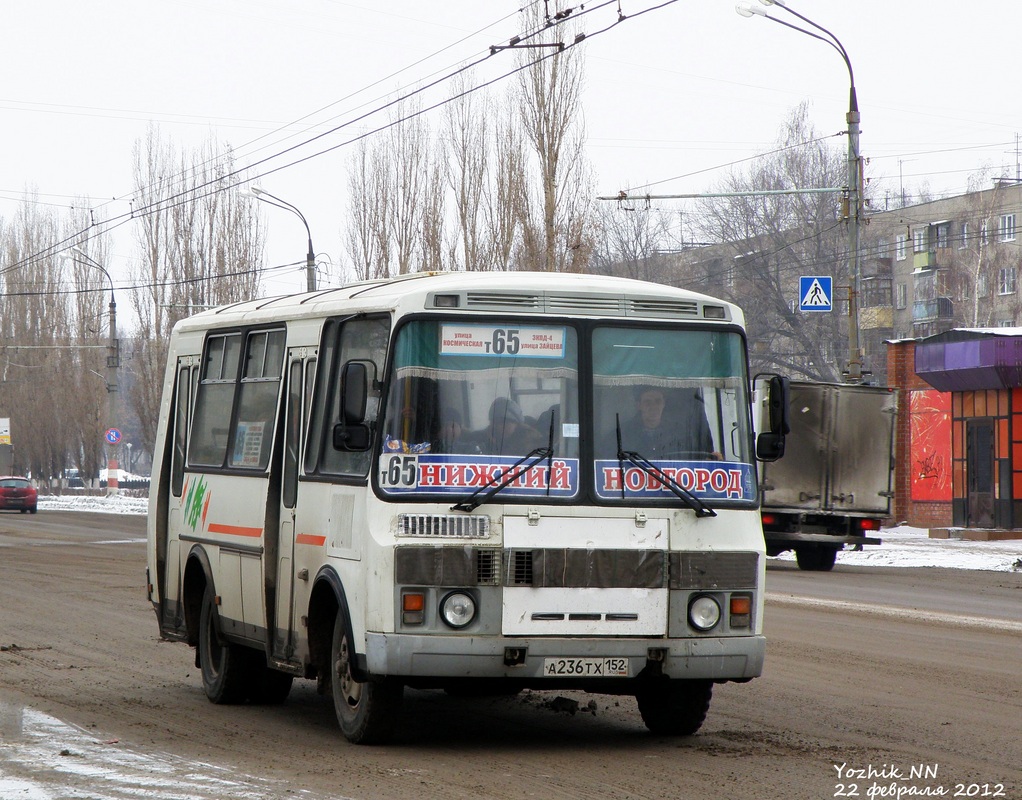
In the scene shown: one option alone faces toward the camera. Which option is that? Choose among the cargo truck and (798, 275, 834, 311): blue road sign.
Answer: the blue road sign

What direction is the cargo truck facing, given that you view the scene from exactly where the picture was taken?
facing away from the viewer

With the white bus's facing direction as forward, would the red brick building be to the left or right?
on its left

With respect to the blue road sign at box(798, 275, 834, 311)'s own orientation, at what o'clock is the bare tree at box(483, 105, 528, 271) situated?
The bare tree is roughly at 5 o'clock from the blue road sign.

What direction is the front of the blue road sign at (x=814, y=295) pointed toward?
toward the camera

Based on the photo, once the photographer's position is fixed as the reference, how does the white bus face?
facing the viewer and to the right of the viewer

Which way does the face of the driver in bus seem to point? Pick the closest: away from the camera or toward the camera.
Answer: toward the camera

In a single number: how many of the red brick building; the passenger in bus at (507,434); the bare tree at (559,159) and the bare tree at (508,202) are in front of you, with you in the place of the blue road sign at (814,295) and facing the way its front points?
1

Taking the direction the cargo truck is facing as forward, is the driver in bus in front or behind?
behind

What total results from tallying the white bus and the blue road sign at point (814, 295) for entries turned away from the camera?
0

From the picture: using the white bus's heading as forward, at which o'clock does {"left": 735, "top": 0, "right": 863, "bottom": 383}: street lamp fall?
The street lamp is roughly at 8 o'clock from the white bus.

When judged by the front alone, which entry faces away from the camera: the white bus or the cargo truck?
the cargo truck

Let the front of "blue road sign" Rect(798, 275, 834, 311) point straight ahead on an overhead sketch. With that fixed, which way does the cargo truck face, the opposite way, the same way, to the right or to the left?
the opposite way

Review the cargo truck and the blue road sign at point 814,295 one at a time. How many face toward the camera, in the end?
1

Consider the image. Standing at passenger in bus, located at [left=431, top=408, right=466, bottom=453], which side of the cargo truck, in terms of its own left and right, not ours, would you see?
back

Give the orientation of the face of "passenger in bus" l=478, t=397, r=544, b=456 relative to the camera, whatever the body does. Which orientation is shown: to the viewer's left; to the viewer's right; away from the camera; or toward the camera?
toward the camera
